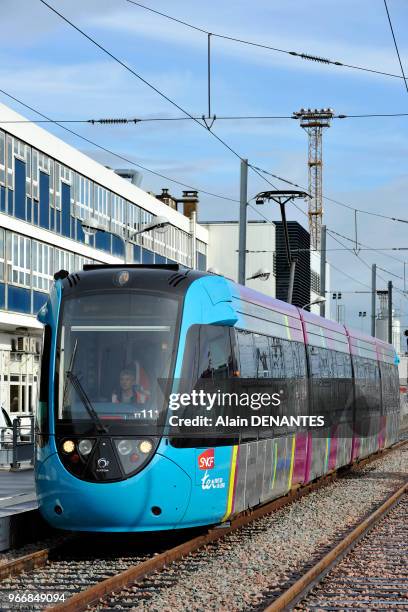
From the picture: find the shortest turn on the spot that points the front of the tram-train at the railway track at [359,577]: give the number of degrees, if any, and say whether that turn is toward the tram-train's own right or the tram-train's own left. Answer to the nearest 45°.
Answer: approximately 90° to the tram-train's own left

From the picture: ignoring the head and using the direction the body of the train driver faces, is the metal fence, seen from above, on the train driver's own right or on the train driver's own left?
on the train driver's own right

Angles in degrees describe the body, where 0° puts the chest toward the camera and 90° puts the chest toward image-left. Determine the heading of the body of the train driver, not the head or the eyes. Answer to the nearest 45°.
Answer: approximately 45°

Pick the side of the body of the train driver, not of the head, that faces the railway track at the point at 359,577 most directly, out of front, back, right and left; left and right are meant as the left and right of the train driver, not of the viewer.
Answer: left

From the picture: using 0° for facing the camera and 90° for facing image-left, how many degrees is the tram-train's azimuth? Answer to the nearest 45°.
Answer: approximately 45°
